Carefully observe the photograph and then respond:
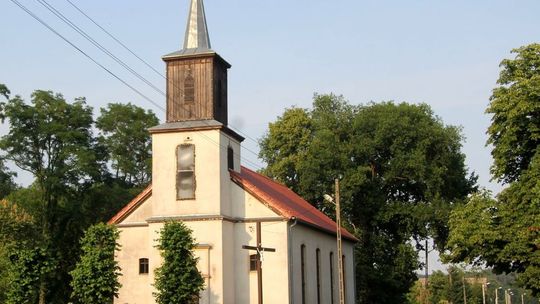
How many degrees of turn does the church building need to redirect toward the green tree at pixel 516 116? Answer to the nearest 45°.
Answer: approximately 90° to its left

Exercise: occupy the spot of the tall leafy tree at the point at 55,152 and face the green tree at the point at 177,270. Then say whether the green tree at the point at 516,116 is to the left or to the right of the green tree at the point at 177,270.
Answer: left

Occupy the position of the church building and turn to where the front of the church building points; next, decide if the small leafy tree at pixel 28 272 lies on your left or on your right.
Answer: on your right

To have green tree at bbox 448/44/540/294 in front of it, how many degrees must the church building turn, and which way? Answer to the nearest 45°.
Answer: approximately 90° to its left

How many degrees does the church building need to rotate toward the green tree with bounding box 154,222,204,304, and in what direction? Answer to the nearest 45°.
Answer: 0° — it already faces it
